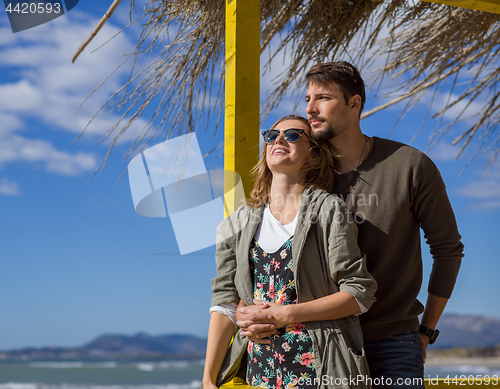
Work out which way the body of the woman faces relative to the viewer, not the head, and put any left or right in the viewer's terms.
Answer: facing the viewer and to the left of the viewer

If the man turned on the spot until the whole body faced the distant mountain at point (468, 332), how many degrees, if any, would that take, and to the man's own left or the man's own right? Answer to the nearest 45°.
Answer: approximately 135° to the man's own right

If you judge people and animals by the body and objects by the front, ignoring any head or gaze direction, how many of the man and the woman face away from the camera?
0

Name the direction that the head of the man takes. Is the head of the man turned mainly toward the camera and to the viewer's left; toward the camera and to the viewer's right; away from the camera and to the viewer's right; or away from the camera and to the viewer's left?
toward the camera and to the viewer's left

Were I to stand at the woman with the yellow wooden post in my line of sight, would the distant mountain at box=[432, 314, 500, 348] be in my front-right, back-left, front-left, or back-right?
front-right

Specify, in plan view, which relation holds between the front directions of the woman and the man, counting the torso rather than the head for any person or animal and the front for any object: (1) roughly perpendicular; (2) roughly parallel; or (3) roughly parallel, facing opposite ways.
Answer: roughly parallel

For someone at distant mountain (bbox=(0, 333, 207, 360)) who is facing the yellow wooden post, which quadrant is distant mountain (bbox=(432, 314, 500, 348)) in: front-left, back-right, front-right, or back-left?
front-left
